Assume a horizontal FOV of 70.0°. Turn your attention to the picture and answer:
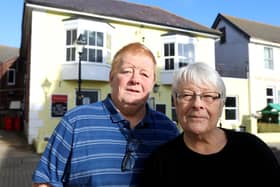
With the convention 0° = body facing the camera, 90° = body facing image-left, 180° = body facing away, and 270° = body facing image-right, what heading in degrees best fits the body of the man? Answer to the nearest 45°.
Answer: approximately 315°

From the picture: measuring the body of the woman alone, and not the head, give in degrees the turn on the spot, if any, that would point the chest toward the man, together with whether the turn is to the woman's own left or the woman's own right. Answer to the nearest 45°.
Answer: approximately 90° to the woman's own right

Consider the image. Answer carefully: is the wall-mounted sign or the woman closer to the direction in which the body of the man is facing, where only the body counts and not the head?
the woman

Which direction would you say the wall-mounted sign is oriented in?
toward the camera

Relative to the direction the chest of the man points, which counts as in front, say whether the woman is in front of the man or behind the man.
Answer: in front

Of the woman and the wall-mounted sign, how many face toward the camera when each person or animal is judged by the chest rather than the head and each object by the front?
2

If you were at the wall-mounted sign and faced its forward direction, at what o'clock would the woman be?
The woman is roughly at 12 o'clock from the wall-mounted sign.

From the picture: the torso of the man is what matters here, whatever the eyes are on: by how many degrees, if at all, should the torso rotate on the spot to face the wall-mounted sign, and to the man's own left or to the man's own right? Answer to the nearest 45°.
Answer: approximately 135° to the man's own left

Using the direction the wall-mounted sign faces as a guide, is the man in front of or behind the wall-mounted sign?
in front

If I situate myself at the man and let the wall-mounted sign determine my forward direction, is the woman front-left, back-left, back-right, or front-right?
back-right
